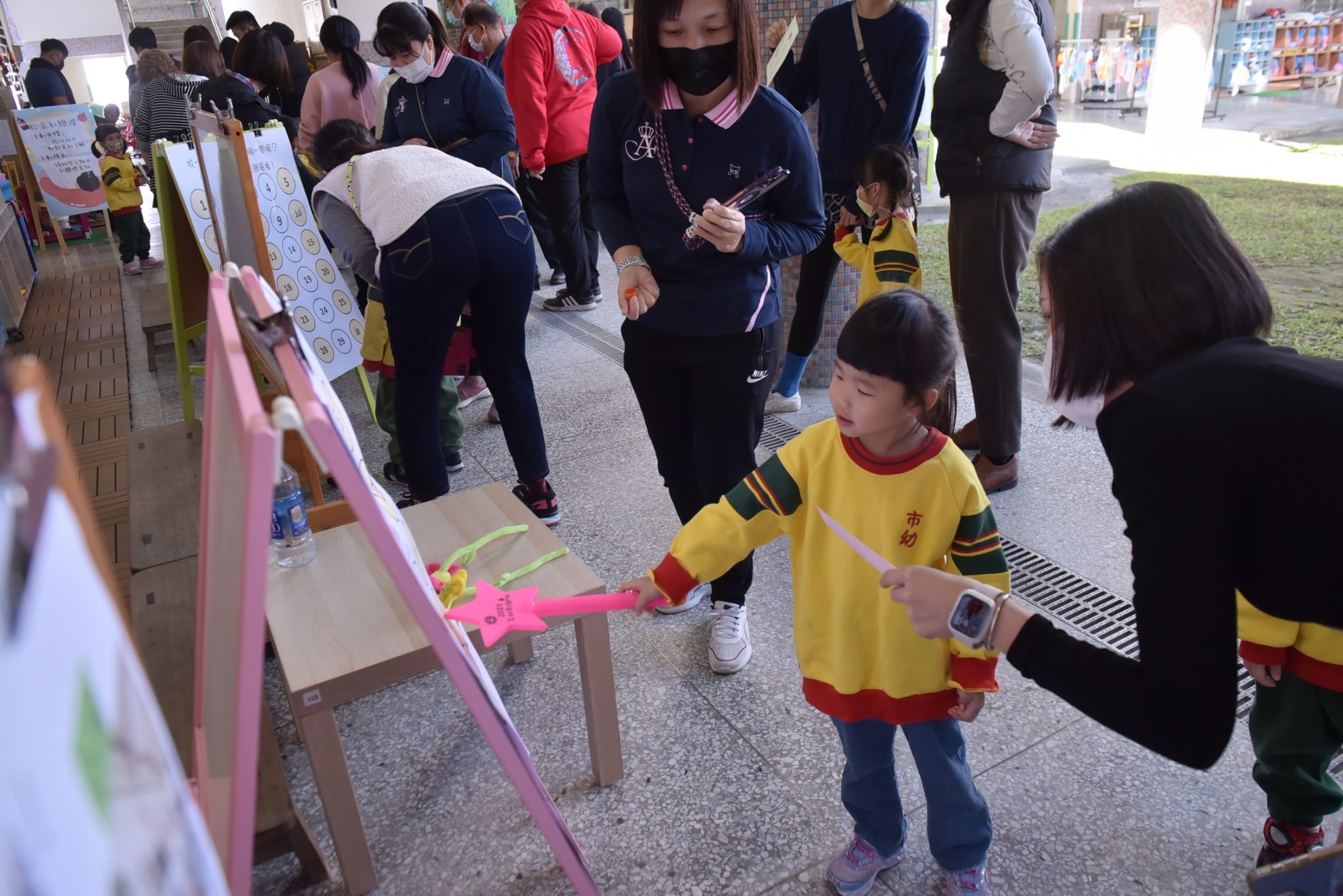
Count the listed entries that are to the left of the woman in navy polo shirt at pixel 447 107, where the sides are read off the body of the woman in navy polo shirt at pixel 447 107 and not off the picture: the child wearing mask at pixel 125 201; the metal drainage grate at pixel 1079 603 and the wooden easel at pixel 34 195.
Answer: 1

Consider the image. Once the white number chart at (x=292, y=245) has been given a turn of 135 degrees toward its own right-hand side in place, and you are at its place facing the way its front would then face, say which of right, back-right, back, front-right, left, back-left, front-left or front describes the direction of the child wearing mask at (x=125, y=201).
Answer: right

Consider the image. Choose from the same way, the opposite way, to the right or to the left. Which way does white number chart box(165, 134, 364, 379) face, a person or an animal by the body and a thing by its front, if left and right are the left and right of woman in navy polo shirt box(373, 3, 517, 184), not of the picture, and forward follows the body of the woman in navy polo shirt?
to the left

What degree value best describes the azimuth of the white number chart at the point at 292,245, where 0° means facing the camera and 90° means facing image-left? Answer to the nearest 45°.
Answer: approximately 315°

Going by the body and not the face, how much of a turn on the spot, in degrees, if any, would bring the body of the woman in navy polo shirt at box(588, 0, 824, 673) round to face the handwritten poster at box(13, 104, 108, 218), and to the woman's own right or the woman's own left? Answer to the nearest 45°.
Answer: approximately 135° to the woman's own right

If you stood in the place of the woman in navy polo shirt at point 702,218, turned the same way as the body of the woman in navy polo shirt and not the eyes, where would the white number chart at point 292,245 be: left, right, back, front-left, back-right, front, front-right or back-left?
back-right

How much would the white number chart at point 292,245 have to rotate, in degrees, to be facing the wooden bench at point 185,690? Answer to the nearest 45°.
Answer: approximately 45° to its right

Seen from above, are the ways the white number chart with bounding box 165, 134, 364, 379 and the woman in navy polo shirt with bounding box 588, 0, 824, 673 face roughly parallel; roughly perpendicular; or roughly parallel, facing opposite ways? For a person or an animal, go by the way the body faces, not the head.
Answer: roughly perpendicular

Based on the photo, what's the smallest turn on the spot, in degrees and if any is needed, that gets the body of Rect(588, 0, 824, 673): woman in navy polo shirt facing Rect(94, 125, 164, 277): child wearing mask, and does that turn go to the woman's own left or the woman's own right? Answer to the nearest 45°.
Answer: approximately 135° to the woman's own right

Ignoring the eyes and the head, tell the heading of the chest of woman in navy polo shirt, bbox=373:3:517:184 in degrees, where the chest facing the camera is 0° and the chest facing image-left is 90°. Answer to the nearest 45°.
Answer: approximately 45°

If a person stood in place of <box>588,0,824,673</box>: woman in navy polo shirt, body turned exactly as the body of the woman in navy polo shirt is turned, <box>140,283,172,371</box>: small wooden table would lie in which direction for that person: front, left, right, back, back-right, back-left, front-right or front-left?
back-right

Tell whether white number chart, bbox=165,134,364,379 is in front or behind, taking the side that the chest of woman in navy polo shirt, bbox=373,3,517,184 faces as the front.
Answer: in front

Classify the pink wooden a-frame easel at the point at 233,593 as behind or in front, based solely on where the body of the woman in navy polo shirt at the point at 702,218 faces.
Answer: in front

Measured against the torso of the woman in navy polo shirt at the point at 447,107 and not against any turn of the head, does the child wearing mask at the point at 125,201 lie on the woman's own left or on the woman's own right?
on the woman's own right
